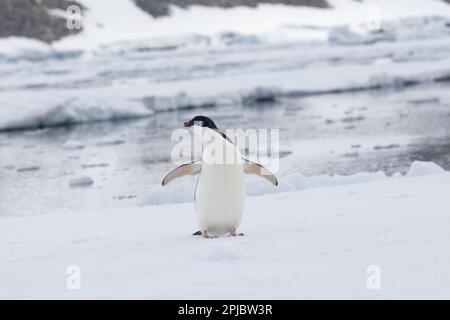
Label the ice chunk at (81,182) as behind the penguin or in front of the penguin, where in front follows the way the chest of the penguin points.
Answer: behind

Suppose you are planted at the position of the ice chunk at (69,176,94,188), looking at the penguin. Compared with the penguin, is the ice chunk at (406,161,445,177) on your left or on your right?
left

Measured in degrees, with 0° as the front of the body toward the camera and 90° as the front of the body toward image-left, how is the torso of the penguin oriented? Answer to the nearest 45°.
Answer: approximately 0°

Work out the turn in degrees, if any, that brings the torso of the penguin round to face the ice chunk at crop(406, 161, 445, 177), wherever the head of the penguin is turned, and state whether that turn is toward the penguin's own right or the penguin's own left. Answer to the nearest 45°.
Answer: approximately 135° to the penguin's own left
